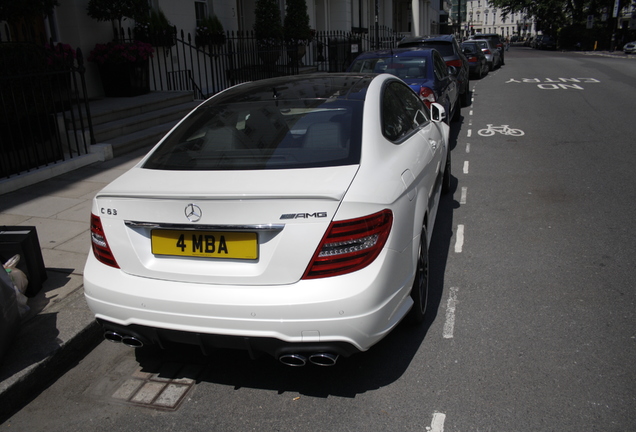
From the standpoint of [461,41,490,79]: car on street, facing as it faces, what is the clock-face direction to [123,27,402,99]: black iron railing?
The black iron railing is roughly at 7 o'clock from the car on street.

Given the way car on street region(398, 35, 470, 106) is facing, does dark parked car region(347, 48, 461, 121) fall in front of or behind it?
behind

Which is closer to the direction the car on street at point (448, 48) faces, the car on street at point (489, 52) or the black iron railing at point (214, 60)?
the car on street

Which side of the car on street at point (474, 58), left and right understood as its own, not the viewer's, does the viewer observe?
back

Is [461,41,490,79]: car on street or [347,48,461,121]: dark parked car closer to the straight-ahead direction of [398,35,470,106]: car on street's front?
the car on street

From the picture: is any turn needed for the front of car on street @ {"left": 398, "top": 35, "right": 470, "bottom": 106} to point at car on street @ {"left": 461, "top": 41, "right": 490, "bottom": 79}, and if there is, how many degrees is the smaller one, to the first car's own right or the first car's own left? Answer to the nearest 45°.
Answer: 0° — it already faces it

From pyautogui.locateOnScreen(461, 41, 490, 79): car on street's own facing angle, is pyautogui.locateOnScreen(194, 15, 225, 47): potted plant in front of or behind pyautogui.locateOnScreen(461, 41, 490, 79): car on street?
behind

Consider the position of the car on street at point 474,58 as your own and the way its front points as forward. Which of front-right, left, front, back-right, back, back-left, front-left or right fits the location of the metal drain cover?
back

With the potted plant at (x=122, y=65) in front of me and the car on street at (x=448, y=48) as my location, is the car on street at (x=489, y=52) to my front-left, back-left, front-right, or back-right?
back-right

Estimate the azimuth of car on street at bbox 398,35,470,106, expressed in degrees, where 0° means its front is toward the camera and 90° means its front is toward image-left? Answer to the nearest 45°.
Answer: approximately 180°

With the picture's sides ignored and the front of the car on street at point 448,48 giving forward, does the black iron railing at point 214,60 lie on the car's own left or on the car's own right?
on the car's own left

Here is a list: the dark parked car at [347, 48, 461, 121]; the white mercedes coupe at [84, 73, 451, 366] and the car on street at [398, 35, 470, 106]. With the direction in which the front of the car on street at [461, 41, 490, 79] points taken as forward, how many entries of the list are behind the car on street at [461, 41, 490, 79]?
3

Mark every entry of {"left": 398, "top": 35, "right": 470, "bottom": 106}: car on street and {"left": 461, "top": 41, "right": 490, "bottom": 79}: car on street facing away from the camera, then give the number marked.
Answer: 2
